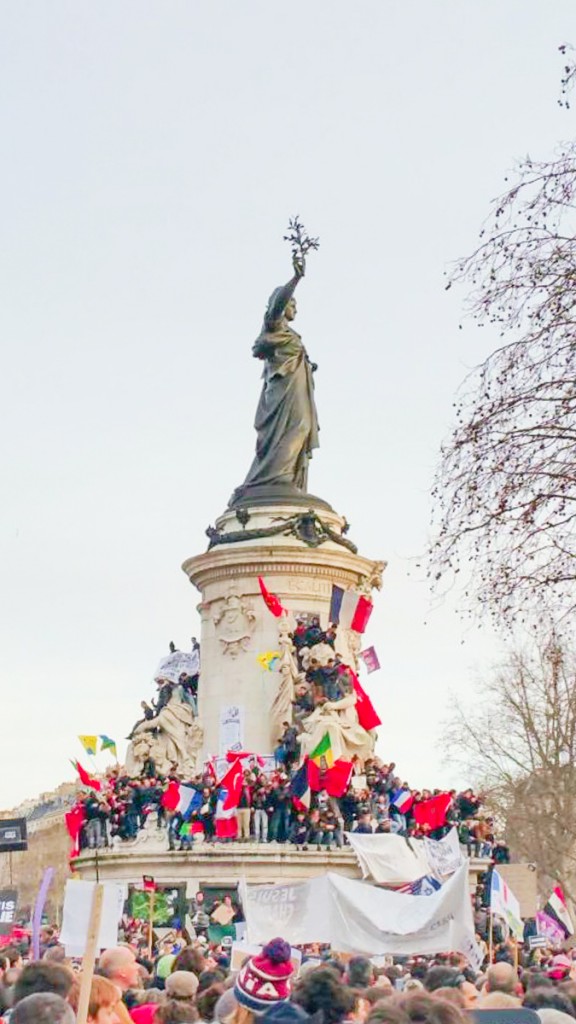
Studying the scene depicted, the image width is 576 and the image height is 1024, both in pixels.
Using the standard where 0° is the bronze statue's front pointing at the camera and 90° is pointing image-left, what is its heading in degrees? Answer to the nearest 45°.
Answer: approximately 270°
